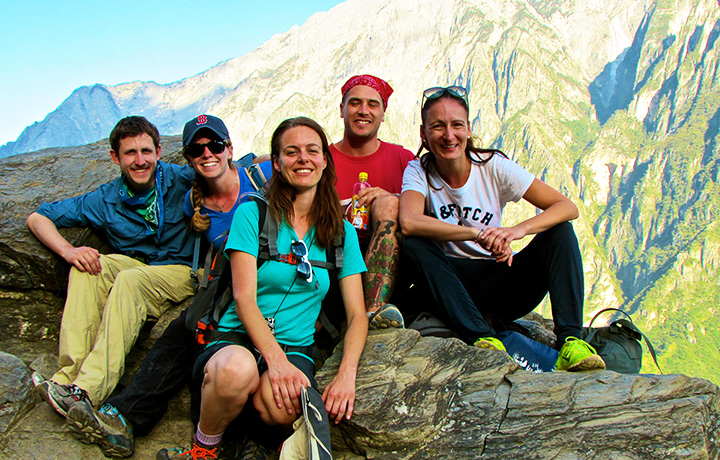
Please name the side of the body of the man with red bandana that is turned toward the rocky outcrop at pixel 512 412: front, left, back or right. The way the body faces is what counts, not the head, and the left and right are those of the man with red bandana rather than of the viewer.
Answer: front

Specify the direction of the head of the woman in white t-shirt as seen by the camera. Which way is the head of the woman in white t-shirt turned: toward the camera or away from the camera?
toward the camera

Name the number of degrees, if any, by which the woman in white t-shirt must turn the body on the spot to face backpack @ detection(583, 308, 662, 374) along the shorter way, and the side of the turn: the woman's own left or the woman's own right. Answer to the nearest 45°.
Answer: approximately 90° to the woman's own left

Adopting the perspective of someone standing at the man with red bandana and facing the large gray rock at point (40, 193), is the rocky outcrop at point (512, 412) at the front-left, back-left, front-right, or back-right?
back-left

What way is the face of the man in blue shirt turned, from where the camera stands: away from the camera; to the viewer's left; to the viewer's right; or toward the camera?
toward the camera

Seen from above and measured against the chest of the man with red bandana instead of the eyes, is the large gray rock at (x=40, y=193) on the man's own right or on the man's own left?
on the man's own right

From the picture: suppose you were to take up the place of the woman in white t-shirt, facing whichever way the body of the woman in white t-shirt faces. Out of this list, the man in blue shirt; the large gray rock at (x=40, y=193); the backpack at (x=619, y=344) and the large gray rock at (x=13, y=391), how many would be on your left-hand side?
1

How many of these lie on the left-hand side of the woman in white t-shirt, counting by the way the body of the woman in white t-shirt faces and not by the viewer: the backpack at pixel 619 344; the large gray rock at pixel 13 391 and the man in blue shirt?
1

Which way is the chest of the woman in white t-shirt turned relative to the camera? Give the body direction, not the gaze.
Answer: toward the camera

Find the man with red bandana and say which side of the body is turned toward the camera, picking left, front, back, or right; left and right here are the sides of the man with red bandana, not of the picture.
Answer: front

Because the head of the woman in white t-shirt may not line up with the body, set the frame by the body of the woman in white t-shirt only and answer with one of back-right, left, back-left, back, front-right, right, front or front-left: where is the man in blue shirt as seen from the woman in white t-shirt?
right

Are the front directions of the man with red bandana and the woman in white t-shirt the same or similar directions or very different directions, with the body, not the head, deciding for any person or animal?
same or similar directions

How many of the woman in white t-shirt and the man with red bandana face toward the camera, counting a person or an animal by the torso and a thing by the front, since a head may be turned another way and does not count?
2

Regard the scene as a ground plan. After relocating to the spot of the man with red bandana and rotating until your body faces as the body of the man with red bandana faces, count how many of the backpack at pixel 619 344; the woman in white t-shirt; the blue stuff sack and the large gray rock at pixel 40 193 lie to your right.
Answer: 1

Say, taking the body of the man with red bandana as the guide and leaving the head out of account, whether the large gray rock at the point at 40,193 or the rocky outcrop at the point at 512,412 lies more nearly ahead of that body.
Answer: the rocky outcrop

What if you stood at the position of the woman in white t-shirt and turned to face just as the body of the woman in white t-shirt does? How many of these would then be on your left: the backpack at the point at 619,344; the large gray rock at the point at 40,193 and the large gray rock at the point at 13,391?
1

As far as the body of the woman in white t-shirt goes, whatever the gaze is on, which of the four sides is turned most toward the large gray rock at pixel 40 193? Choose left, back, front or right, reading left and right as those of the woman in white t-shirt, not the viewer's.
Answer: right

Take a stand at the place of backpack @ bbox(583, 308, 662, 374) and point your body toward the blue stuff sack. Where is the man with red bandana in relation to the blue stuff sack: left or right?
right

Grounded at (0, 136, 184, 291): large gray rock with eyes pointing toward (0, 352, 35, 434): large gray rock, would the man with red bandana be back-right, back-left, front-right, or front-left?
front-left
